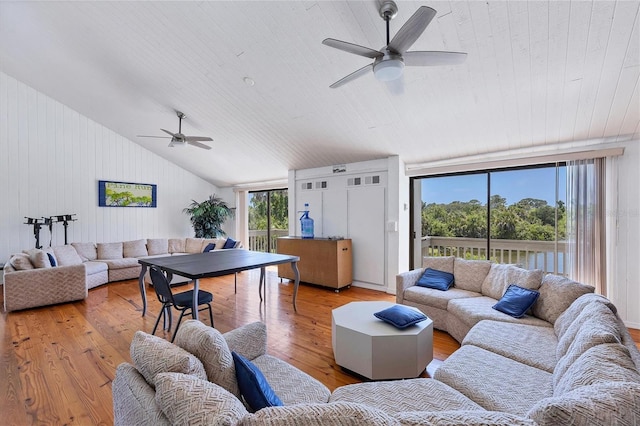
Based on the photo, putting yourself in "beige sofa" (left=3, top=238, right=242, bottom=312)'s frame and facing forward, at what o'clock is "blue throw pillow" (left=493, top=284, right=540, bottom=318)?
The blue throw pillow is roughly at 12 o'clock from the beige sofa.

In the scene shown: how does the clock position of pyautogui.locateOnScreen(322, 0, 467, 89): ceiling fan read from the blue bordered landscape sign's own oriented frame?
The ceiling fan is roughly at 1 o'clock from the blue bordered landscape sign.

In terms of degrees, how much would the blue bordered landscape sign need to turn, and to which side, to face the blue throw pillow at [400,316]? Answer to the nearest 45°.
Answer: approximately 45° to its right

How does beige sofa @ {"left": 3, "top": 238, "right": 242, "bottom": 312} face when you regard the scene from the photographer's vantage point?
facing the viewer and to the right of the viewer

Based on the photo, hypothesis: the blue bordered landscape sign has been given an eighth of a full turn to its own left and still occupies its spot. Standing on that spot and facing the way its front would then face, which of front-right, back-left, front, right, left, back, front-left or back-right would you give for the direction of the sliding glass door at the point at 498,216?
front-right

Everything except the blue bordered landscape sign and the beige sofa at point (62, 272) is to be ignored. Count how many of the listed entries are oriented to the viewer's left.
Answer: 0

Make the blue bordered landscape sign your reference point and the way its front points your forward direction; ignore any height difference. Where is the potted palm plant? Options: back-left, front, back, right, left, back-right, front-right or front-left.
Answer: front-left

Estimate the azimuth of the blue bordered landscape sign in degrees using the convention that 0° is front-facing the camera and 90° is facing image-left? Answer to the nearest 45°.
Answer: approximately 315°

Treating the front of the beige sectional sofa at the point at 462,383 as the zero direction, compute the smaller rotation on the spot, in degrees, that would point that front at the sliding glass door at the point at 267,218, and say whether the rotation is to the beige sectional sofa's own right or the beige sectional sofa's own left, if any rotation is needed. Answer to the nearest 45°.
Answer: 0° — it already faces it

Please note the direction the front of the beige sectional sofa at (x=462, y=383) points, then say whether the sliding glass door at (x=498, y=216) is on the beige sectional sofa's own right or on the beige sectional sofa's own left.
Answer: on the beige sectional sofa's own right

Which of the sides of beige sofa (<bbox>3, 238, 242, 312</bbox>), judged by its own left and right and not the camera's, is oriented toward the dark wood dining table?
front

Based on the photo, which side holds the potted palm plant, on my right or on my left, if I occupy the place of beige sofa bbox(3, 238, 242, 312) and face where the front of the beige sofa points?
on my left

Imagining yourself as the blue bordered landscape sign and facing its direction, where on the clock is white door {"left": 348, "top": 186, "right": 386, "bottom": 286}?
The white door is roughly at 12 o'clock from the blue bordered landscape sign.

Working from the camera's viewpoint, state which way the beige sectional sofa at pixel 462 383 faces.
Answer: facing away from the viewer and to the left of the viewer
